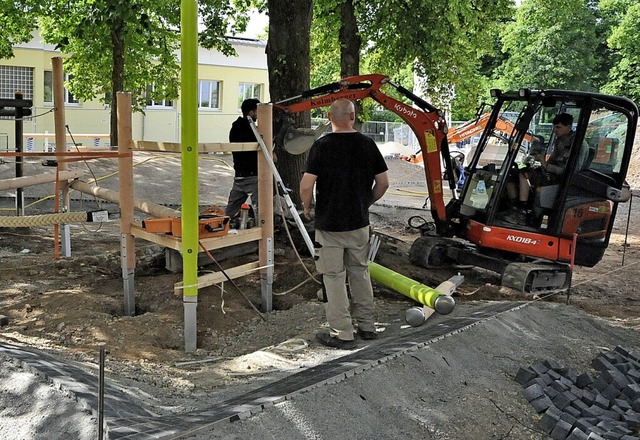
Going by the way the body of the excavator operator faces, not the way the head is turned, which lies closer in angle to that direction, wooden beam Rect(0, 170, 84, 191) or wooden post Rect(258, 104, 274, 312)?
the wooden beam

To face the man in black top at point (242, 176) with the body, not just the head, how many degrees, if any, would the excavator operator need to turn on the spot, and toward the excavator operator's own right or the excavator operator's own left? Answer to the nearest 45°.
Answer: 0° — they already face them

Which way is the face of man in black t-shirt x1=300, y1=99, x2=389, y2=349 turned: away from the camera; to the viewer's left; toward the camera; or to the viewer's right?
away from the camera

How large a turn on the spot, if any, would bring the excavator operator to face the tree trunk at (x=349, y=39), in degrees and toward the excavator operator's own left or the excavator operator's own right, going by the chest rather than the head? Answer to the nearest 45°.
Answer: approximately 45° to the excavator operator's own right

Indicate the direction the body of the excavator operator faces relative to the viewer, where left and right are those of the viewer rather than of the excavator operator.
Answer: facing to the left of the viewer
